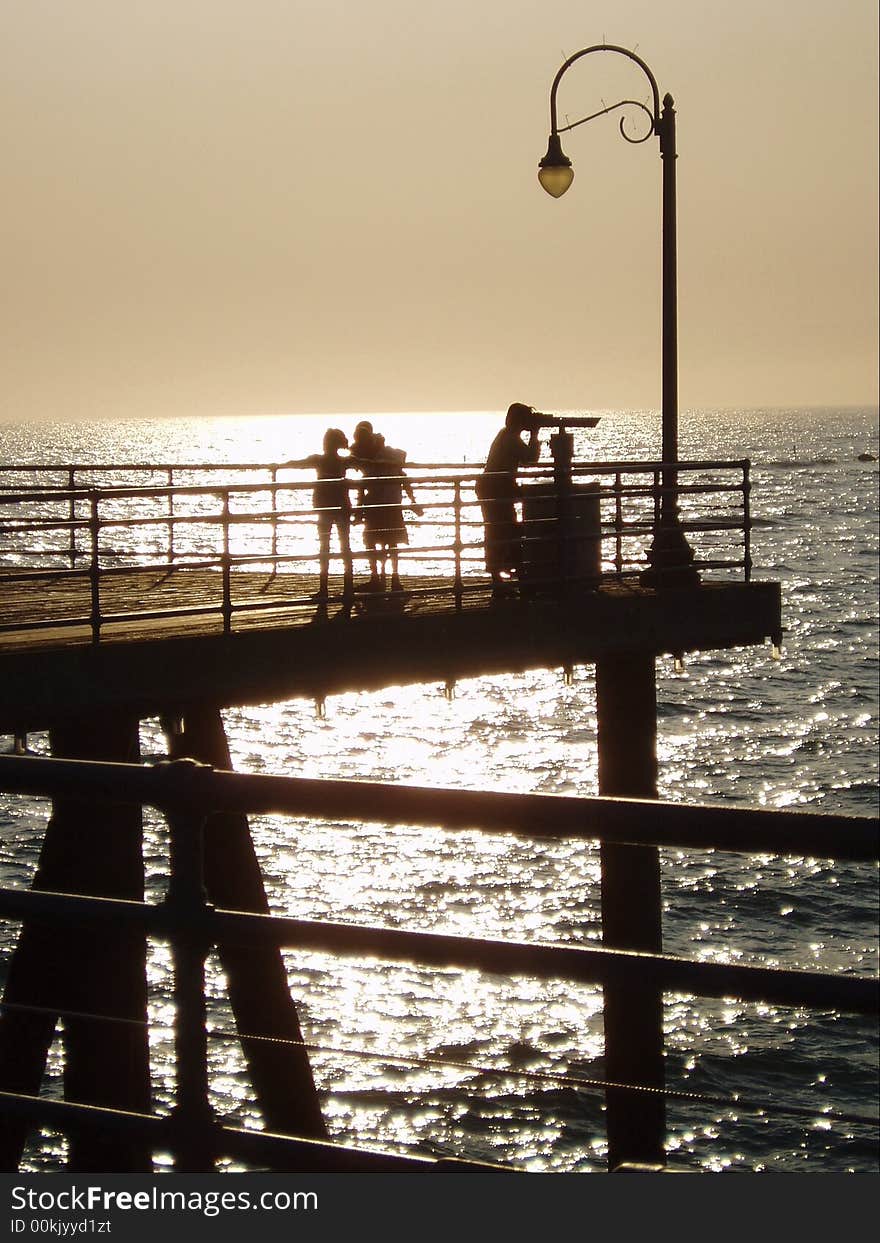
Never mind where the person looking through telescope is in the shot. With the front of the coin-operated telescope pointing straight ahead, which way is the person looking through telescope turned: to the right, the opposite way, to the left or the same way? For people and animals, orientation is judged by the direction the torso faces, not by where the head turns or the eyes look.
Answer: the same way

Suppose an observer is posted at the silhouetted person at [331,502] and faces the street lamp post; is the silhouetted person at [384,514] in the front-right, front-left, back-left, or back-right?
front-left

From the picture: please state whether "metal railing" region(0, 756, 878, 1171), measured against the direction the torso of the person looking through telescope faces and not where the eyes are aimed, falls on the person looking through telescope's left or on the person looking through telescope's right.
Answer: on the person looking through telescope's right

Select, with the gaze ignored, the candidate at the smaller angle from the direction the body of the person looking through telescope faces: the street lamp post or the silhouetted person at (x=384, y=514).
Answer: the street lamp post

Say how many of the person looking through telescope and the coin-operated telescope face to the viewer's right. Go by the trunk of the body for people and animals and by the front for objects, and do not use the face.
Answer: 2

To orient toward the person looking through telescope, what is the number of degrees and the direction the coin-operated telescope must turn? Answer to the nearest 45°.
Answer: approximately 135° to its left

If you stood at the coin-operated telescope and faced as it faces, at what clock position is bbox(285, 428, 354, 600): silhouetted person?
The silhouetted person is roughly at 6 o'clock from the coin-operated telescope.

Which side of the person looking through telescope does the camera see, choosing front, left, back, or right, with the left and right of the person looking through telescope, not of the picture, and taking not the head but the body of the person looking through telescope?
right

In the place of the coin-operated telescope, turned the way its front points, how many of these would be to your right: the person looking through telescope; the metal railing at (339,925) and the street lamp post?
1

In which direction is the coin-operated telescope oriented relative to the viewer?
to the viewer's right
